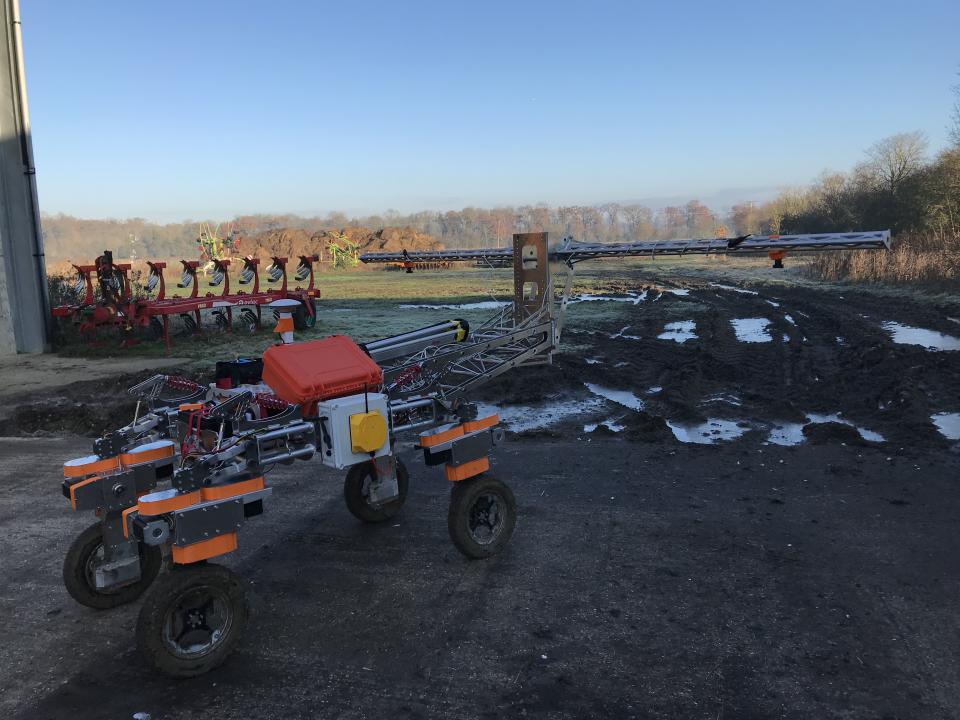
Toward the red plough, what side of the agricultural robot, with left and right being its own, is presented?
right

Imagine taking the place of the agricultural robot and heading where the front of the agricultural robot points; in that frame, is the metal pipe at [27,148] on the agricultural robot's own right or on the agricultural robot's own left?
on the agricultural robot's own right

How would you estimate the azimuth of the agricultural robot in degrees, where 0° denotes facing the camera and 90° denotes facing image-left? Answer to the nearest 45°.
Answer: approximately 45°
